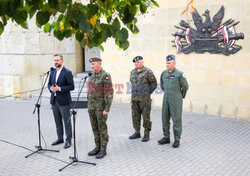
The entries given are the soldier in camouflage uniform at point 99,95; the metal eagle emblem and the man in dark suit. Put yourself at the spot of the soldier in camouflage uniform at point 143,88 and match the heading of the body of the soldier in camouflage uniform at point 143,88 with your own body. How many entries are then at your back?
1

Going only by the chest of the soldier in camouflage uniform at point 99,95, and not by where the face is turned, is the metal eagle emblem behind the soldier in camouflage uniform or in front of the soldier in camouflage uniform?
behind

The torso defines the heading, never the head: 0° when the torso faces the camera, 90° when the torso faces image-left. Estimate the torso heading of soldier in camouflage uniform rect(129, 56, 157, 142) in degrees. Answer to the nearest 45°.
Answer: approximately 45°

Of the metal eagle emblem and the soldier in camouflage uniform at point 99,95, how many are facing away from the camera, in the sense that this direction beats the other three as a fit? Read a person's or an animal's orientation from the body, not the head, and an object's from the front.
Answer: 0

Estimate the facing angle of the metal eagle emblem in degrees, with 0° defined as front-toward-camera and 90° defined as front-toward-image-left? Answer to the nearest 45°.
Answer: approximately 0°

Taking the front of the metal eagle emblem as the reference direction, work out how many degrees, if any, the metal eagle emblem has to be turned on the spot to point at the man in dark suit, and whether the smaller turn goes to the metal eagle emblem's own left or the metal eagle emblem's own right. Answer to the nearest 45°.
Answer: approximately 45° to the metal eagle emblem's own right

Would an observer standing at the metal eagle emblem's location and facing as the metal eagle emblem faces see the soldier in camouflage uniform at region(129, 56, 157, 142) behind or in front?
in front

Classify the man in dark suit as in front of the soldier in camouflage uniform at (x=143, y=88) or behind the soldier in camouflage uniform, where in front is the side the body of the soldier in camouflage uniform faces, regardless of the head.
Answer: in front

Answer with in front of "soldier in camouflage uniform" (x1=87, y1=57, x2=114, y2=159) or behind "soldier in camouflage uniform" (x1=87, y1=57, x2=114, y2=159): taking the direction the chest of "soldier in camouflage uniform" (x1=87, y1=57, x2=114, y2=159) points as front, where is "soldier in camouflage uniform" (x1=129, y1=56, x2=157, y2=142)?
behind
